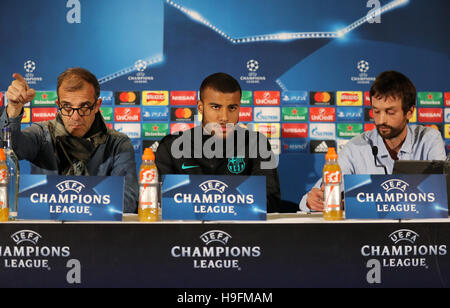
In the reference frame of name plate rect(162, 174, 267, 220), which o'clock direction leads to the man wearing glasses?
The man wearing glasses is roughly at 5 o'clock from the name plate.

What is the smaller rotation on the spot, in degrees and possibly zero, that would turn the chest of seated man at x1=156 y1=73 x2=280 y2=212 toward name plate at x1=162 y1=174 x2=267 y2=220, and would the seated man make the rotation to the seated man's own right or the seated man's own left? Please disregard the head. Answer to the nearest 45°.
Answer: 0° — they already face it

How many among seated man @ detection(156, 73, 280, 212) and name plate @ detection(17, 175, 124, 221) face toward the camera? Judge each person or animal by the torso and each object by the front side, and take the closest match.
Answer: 2

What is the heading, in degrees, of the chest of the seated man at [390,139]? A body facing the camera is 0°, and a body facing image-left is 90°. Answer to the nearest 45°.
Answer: approximately 45°

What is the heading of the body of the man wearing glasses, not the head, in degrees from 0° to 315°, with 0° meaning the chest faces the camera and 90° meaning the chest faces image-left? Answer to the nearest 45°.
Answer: approximately 0°
